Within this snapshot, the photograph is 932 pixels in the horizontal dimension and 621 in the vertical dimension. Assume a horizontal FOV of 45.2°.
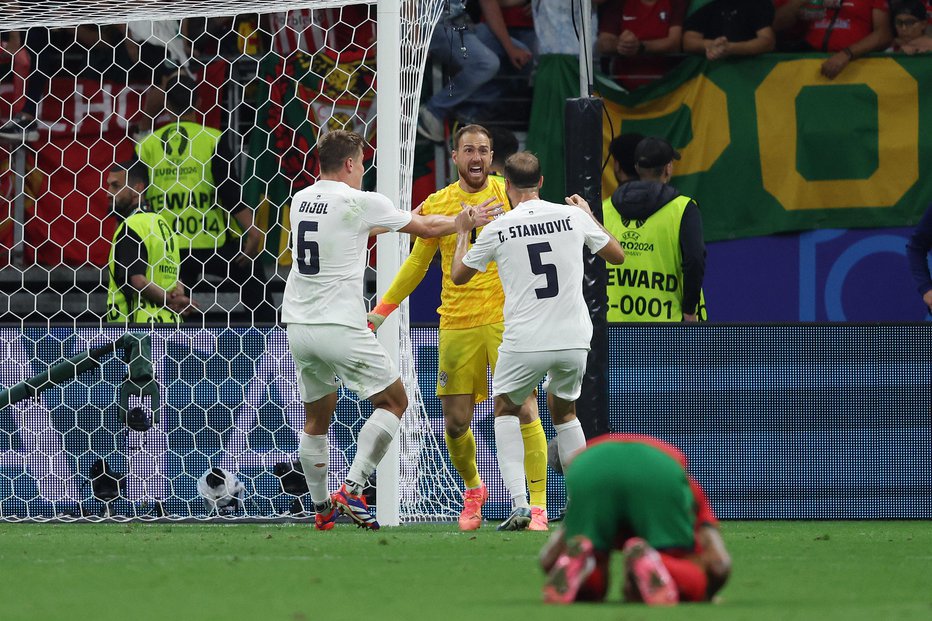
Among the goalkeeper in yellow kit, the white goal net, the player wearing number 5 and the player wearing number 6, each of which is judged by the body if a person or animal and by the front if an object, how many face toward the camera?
2

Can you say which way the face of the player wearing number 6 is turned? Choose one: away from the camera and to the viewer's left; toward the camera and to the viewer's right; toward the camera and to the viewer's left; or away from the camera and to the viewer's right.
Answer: away from the camera and to the viewer's right

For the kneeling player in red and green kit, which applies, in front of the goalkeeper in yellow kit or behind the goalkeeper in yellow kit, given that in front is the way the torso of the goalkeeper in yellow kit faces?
in front

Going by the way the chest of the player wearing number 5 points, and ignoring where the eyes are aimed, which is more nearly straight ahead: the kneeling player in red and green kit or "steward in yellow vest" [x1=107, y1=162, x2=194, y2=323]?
the steward in yellow vest

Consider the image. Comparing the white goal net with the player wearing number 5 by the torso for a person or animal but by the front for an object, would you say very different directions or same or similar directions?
very different directions

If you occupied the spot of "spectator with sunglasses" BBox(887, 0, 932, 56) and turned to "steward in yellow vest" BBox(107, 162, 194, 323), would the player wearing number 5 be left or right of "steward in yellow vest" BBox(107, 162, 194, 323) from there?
left

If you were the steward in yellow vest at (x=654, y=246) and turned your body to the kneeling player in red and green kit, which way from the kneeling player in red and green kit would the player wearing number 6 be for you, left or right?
right

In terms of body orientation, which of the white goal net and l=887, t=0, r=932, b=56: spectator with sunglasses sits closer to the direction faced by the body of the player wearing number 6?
the spectator with sunglasses

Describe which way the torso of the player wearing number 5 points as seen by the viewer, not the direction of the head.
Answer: away from the camera

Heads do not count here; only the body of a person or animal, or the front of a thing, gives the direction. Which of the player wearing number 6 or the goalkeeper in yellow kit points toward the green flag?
the player wearing number 6

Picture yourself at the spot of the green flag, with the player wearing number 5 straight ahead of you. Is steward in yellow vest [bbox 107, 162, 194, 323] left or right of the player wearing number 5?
right

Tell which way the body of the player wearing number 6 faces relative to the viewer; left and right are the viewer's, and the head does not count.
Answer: facing away from the viewer and to the right of the viewer

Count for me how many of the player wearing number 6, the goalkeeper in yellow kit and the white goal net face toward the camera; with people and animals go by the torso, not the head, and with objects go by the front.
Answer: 2
